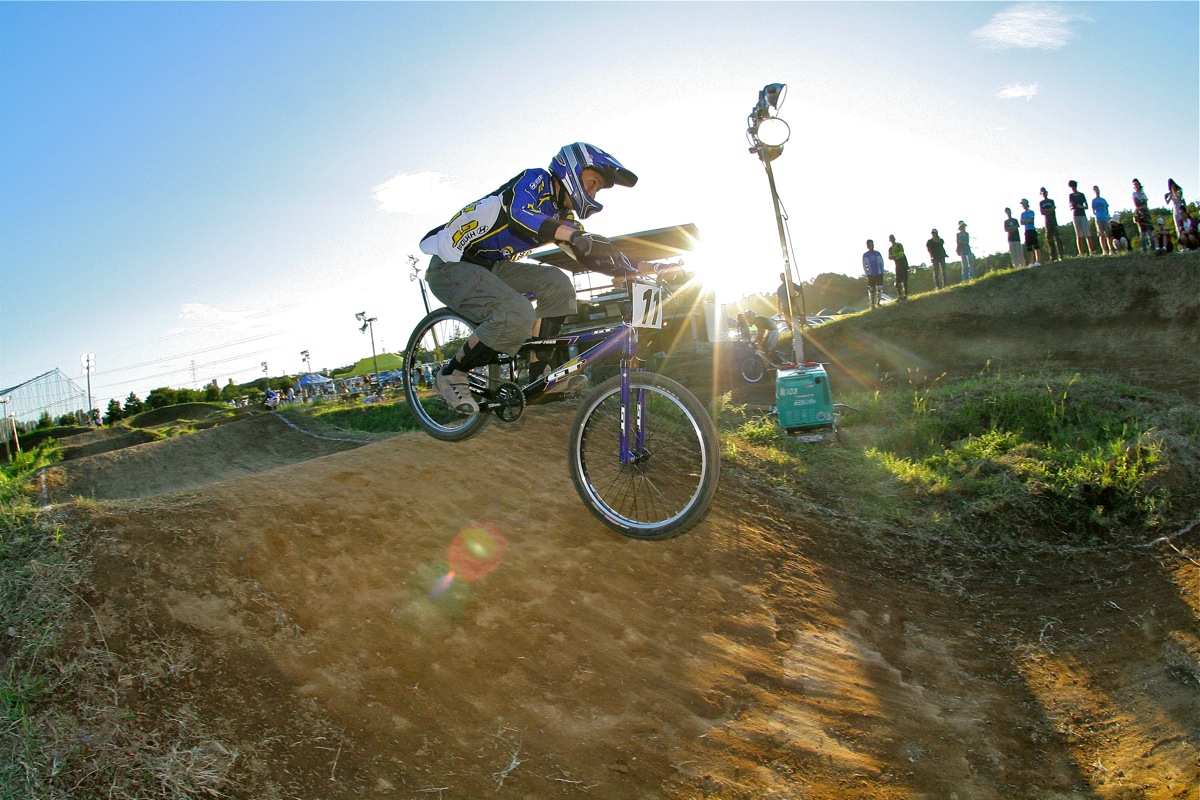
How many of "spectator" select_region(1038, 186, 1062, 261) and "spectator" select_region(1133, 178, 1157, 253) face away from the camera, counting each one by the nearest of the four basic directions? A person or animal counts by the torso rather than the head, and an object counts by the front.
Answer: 0

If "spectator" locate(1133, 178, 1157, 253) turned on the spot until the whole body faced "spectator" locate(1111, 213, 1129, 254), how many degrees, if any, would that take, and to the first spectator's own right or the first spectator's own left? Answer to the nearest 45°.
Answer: approximately 90° to the first spectator's own right

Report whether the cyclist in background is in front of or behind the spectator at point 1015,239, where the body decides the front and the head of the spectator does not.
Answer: in front

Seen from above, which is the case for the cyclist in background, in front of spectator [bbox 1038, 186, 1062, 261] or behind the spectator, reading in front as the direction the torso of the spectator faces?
in front

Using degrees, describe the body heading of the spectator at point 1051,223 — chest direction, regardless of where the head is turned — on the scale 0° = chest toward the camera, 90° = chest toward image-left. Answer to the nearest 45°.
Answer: approximately 45°
